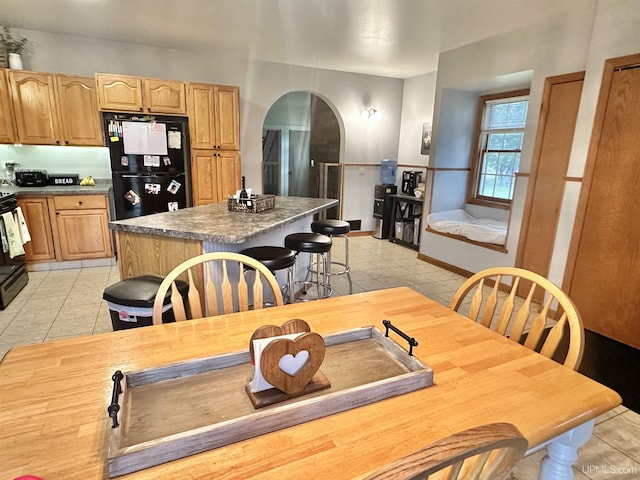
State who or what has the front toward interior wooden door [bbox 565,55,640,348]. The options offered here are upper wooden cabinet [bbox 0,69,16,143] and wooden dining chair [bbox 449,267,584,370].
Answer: the upper wooden cabinet

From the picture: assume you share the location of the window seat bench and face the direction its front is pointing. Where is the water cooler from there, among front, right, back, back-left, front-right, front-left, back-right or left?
right

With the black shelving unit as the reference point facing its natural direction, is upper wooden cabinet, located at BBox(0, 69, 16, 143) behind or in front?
in front

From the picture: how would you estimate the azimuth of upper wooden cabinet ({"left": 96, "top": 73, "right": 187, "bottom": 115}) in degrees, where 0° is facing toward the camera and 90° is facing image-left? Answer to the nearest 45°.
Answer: approximately 0°

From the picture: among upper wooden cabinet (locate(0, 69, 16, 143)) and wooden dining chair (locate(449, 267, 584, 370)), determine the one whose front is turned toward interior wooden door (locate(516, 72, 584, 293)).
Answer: the upper wooden cabinet

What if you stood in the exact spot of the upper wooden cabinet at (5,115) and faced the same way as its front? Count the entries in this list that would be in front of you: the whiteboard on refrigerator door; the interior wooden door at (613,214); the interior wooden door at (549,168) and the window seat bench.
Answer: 4

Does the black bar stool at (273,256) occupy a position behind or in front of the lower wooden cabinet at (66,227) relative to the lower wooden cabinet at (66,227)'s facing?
in front

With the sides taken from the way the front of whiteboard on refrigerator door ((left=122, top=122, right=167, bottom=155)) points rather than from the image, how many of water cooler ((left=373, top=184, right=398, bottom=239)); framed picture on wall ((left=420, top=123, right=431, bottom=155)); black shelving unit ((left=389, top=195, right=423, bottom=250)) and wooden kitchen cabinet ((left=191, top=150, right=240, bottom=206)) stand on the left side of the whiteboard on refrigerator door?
4
